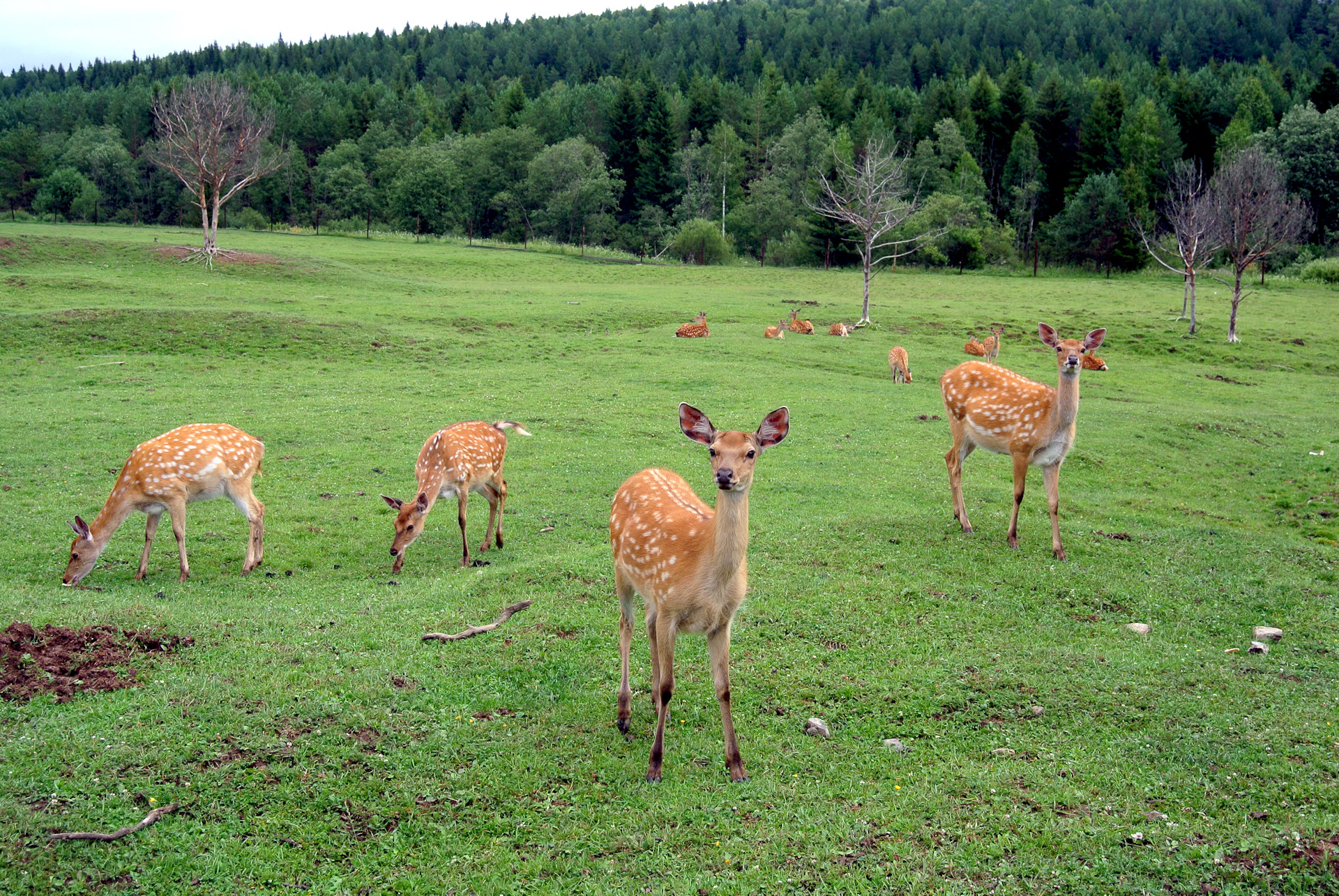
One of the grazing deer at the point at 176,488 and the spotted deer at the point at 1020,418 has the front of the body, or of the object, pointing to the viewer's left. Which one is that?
the grazing deer

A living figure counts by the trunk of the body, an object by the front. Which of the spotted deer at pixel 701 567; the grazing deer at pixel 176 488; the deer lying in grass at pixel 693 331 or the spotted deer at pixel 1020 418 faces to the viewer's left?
the grazing deer

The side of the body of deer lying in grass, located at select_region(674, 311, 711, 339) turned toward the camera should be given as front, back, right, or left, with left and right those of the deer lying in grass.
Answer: right

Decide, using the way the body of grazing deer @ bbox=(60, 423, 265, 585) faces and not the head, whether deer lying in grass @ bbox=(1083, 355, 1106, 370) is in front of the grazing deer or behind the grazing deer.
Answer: behind

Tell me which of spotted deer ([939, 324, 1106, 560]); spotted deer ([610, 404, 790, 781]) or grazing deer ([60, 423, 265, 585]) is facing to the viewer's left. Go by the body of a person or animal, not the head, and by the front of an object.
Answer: the grazing deer

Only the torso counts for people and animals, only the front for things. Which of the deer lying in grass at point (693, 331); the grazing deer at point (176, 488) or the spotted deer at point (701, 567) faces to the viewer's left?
the grazing deer

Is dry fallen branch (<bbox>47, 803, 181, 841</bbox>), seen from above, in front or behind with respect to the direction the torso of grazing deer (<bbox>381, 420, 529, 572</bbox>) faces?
in front

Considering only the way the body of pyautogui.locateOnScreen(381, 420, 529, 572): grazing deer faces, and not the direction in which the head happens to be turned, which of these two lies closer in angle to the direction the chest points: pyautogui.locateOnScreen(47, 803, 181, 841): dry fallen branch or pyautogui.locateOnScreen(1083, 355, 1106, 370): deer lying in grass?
the dry fallen branch

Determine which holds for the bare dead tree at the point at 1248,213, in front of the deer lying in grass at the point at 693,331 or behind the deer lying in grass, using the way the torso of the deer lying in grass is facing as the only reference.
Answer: in front
